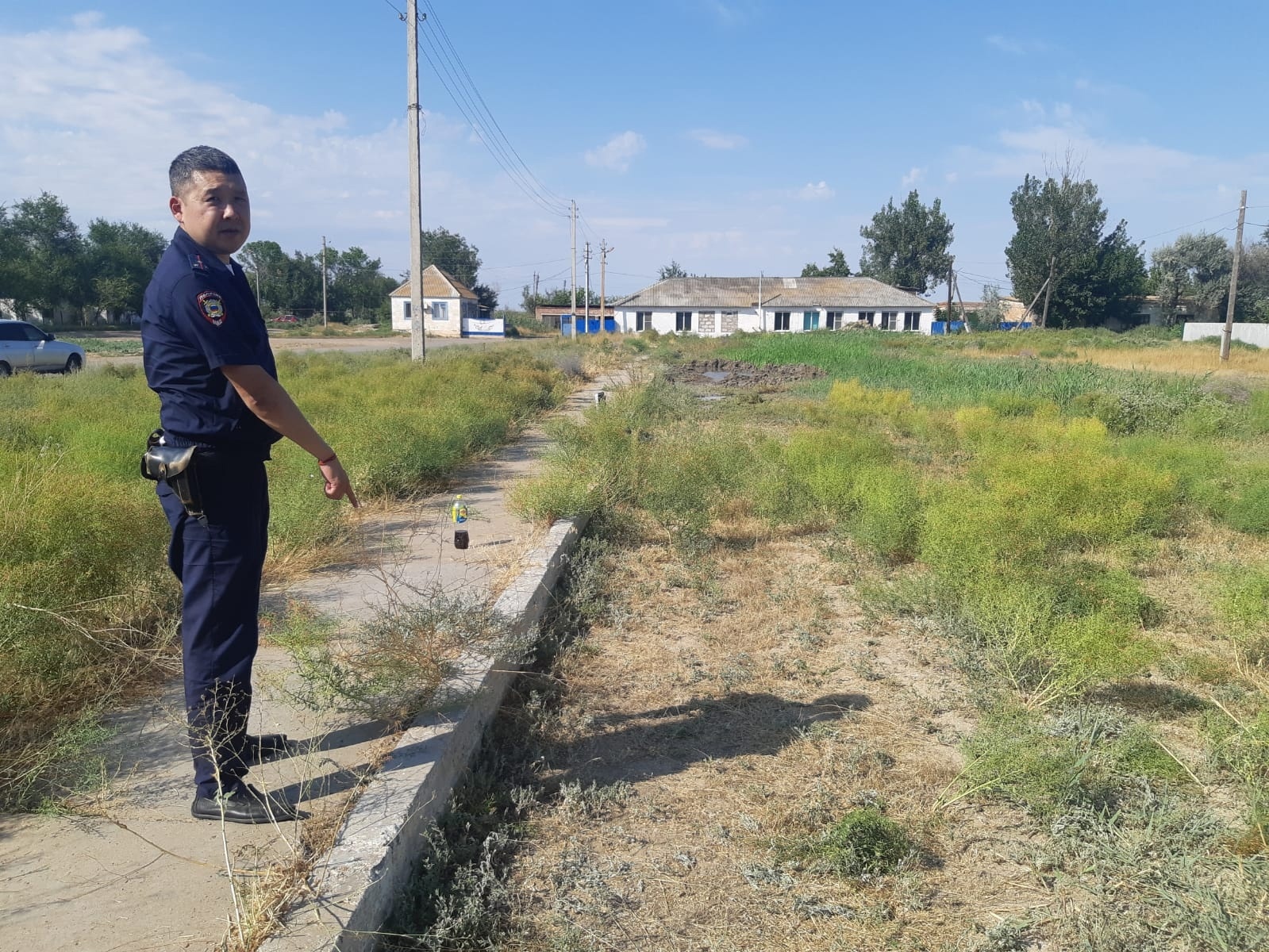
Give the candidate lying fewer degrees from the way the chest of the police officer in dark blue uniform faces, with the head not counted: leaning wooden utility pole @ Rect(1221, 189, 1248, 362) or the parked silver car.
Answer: the leaning wooden utility pole

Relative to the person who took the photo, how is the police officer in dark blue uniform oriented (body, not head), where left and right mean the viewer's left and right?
facing to the right of the viewer

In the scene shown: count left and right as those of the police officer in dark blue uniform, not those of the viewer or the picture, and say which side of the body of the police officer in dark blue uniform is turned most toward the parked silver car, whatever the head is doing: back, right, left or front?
left

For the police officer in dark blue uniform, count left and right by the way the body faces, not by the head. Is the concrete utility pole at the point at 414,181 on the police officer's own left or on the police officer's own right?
on the police officer's own left
